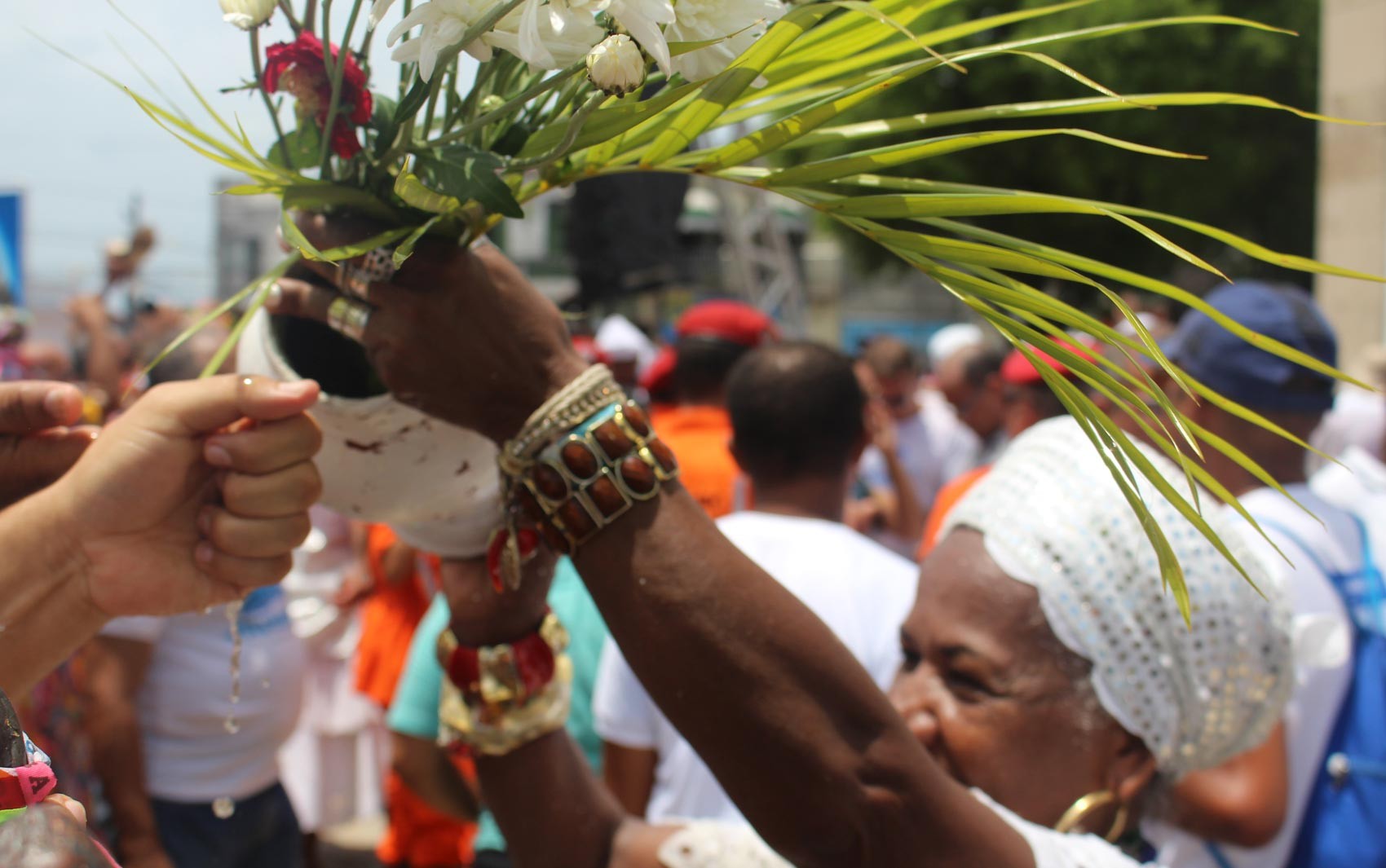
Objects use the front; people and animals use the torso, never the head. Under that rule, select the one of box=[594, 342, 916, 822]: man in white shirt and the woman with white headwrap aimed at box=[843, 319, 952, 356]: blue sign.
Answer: the man in white shirt

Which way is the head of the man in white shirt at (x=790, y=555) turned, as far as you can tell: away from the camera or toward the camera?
away from the camera

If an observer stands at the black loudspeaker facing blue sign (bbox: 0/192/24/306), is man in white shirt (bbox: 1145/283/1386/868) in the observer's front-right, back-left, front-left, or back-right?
back-left

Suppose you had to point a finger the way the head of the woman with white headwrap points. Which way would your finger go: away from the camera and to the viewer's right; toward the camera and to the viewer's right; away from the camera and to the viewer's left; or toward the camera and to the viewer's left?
toward the camera and to the viewer's left

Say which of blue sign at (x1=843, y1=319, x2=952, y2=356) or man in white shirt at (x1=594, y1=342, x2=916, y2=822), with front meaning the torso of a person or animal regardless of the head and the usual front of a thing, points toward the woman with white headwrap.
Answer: the blue sign

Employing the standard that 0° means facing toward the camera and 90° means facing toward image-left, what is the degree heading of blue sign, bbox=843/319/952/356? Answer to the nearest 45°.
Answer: approximately 0°

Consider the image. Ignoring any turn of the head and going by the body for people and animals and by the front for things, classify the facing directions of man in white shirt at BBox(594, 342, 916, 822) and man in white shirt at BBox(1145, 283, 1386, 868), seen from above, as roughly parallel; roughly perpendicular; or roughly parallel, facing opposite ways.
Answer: roughly parallel

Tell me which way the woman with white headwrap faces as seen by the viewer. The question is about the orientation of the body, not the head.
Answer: to the viewer's left

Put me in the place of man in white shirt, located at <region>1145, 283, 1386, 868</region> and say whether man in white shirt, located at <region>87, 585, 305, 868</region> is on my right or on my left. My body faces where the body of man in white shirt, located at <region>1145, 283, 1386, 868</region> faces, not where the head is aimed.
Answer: on my left

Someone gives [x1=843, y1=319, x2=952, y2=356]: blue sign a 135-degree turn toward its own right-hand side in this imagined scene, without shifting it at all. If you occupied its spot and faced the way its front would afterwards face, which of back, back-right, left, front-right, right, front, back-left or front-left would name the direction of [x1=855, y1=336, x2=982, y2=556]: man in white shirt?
back-left

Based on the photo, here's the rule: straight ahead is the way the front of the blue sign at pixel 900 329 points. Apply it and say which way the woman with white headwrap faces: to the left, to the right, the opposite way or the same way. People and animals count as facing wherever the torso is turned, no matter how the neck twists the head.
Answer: to the right

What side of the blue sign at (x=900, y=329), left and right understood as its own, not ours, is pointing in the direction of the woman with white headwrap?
front

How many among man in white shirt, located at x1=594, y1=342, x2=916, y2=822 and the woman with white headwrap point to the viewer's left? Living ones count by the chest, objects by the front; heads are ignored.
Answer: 1

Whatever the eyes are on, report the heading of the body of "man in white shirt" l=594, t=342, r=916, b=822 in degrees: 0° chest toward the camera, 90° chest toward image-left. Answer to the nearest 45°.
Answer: approximately 180°

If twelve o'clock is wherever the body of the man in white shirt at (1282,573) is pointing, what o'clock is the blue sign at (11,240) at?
The blue sign is roughly at 11 o'clock from the man in white shirt.
